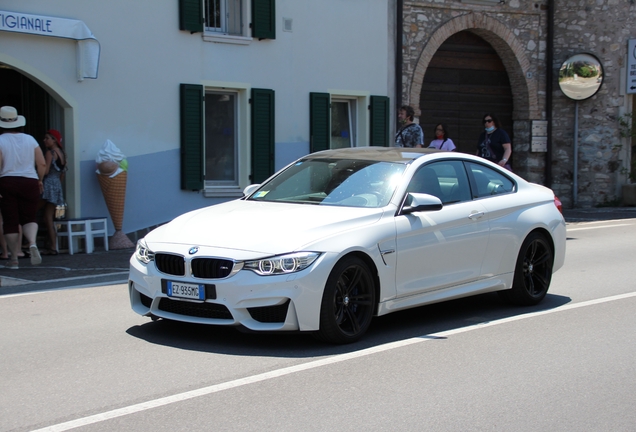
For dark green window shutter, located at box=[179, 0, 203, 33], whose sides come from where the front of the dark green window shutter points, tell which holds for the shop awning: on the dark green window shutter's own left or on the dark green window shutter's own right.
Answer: on the dark green window shutter's own right

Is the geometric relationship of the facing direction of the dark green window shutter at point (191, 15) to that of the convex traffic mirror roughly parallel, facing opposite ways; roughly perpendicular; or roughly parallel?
roughly parallel

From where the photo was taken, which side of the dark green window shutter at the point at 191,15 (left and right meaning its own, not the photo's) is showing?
front

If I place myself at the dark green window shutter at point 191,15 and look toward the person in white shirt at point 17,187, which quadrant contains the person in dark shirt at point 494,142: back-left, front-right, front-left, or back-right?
back-left

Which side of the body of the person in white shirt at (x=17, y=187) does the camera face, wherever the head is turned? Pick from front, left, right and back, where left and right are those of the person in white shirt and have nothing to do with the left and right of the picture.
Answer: back

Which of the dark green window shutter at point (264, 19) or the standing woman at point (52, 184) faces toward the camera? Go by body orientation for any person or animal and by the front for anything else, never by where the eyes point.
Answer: the dark green window shutter

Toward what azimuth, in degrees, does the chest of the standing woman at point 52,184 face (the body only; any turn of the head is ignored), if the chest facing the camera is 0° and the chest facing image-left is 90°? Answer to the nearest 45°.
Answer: approximately 90°

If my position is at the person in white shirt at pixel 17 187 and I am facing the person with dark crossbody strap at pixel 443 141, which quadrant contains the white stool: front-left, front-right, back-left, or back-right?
front-left

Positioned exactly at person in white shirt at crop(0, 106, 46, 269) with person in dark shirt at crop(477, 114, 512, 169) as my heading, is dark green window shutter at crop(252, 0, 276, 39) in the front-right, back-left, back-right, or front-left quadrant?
front-left

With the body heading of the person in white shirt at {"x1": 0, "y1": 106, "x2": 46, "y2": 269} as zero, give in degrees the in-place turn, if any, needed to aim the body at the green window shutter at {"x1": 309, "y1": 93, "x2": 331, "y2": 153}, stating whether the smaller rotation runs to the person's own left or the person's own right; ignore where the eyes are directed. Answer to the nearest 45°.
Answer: approximately 45° to the person's own right

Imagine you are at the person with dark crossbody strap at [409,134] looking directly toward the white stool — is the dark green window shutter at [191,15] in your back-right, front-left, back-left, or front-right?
front-right

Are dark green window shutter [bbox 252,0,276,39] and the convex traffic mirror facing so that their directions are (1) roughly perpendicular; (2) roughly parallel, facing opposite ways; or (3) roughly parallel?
roughly parallel

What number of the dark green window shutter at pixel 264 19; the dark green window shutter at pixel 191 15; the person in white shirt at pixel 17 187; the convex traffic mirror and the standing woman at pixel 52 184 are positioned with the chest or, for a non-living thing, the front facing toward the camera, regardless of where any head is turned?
3

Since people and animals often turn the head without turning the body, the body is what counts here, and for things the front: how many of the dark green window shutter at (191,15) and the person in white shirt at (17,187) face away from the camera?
1
